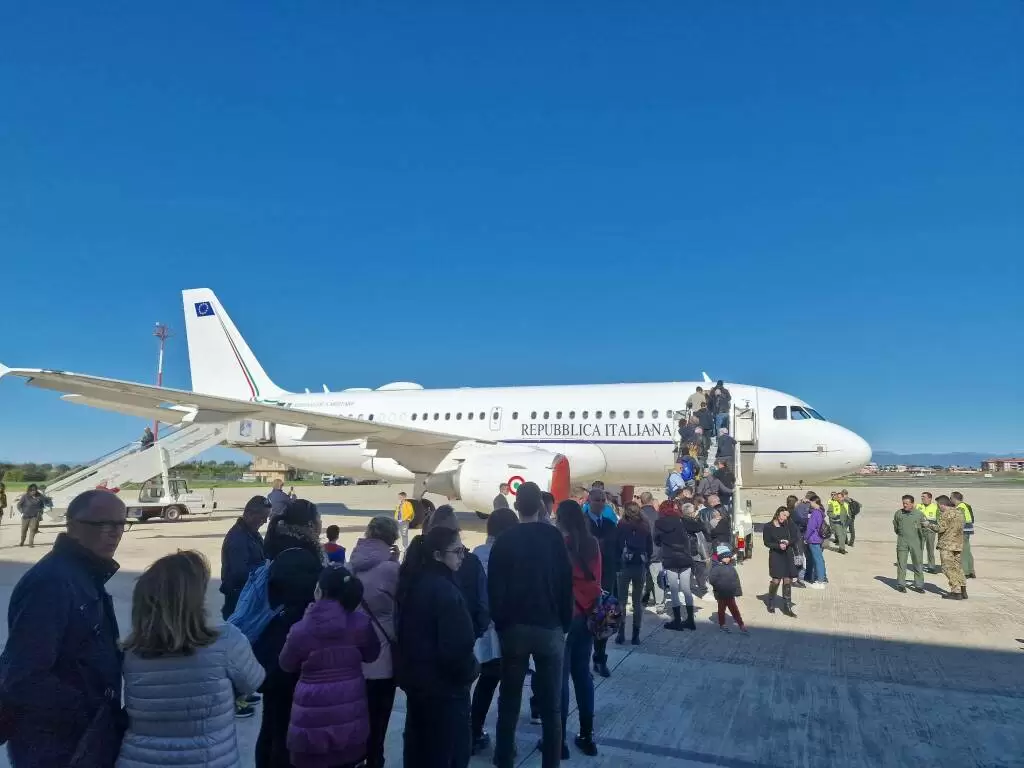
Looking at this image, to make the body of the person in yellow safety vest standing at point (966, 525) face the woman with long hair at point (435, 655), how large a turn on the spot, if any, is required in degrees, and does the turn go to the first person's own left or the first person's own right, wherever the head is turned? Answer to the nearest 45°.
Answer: approximately 90° to the first person's own left

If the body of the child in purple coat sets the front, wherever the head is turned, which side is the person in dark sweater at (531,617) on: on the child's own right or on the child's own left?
on the child's own right

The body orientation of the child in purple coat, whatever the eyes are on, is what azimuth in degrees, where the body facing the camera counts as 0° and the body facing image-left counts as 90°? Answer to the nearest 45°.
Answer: approximately 180°

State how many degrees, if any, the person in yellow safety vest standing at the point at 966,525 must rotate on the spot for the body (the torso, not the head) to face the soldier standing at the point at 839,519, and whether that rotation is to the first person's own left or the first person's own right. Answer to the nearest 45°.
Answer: approximately 45° to the first person's own right

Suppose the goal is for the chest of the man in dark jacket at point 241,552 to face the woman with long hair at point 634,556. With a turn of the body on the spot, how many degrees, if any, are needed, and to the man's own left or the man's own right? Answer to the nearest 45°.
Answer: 0° — they already face them

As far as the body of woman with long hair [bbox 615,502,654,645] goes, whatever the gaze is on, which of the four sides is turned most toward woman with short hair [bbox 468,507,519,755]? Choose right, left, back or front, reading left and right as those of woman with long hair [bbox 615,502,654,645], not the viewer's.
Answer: back

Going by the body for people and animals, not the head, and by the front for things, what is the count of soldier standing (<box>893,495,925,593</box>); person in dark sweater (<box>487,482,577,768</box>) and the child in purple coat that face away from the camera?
2

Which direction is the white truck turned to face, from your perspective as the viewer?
facing to the right of the viewer

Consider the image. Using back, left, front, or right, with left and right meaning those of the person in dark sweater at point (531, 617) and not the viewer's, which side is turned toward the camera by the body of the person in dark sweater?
back

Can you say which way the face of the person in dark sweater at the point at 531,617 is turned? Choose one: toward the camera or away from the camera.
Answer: away from the camera

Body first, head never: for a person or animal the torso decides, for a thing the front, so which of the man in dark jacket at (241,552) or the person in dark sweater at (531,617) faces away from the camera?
the person in dark sweater at (531,617)

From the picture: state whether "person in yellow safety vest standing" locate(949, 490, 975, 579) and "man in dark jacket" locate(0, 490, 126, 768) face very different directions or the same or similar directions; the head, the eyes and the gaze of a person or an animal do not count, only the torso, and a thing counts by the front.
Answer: very different directions
